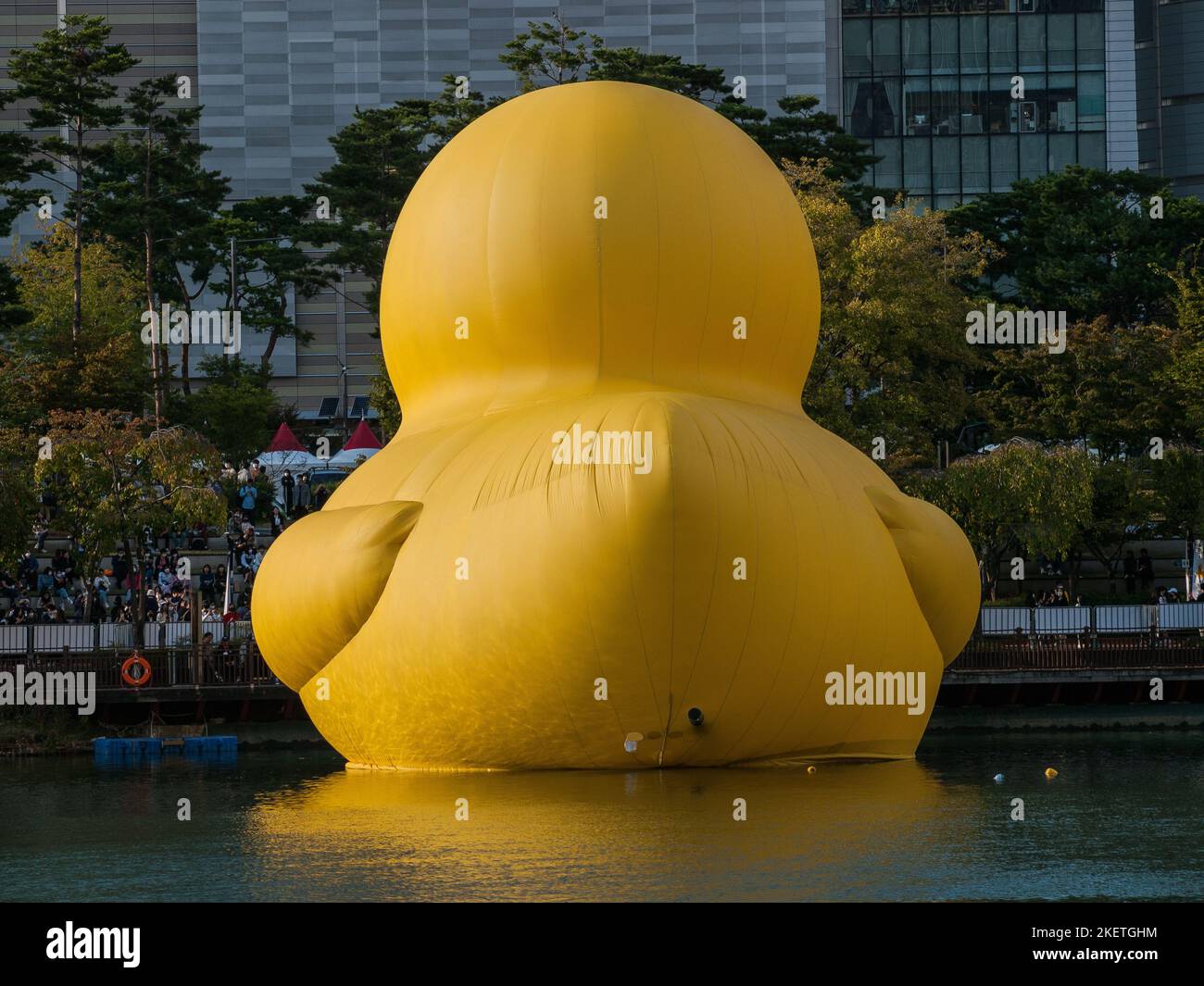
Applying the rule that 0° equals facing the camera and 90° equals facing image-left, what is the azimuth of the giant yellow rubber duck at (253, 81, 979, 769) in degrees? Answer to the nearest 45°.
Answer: approximately 180°

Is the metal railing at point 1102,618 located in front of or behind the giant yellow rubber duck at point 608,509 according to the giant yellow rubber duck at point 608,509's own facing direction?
in front

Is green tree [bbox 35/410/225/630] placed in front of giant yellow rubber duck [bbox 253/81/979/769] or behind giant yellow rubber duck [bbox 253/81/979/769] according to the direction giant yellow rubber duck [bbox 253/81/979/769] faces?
in front

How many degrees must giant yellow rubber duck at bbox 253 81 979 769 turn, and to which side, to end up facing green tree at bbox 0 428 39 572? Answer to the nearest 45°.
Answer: approximately 45° to its left

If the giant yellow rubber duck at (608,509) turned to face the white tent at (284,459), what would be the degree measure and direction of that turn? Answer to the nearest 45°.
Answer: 0° — it already faces it

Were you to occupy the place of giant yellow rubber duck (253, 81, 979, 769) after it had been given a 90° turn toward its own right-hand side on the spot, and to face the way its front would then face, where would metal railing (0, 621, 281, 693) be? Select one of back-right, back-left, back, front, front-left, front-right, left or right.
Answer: back-left

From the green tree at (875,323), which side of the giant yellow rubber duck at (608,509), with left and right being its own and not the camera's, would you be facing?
front

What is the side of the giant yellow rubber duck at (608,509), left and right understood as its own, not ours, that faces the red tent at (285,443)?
front

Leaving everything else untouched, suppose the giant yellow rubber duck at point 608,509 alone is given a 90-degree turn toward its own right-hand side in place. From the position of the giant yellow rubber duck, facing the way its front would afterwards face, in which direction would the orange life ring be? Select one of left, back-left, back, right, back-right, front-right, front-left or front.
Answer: back-left
